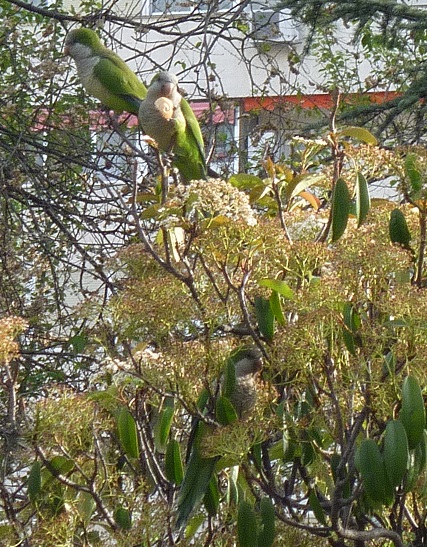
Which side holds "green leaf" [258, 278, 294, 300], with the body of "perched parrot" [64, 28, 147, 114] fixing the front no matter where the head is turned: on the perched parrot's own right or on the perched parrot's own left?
on the perched parrot's own left

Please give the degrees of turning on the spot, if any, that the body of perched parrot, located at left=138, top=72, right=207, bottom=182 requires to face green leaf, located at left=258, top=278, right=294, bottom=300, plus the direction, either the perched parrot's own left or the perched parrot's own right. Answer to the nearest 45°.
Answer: approximately 45° to the perched parrot's own left

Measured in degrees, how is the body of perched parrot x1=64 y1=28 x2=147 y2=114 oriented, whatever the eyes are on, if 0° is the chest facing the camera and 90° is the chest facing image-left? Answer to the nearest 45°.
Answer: approximately 90°

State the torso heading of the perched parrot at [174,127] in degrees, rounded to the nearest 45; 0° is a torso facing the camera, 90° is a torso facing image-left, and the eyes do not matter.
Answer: approximately 45°
